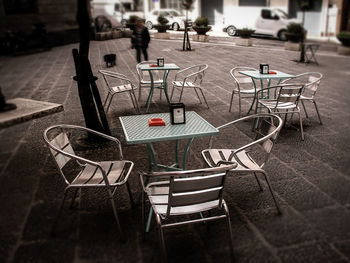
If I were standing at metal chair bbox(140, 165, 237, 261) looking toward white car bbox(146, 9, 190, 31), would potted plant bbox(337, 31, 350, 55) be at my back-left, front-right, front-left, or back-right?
front-right

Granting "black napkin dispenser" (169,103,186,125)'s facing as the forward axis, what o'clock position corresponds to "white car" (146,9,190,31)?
The white car is roughly at 6 o'clock from the black napkin dispenser.

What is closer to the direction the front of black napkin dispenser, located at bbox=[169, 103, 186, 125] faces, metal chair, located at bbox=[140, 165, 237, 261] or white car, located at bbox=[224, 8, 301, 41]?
the metal chair

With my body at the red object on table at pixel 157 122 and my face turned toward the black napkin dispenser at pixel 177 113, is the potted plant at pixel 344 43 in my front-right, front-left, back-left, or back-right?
front-left

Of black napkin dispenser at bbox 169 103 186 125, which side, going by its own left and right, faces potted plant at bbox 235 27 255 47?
back

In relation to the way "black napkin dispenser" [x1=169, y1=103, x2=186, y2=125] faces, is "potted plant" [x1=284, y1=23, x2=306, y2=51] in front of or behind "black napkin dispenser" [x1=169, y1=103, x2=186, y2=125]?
behind

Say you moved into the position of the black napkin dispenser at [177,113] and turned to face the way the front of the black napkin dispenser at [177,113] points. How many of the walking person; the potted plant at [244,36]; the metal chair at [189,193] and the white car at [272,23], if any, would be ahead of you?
1

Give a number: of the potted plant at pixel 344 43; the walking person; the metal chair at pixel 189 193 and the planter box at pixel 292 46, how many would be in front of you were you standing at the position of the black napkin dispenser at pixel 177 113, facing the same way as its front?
1

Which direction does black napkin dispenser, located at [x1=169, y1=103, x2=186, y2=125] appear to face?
toward the camera

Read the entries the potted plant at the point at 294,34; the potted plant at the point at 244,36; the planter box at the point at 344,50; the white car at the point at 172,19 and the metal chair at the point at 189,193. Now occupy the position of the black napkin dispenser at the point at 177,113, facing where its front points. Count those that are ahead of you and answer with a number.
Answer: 1

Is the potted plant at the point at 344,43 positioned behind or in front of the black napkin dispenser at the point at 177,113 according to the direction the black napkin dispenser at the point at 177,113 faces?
behind

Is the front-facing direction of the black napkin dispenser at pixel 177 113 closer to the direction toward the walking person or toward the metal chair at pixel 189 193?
the metal chair

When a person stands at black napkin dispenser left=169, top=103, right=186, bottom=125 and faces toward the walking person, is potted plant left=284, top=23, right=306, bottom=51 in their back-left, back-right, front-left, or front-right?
front-right

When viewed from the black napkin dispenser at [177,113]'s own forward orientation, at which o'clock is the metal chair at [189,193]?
The metal chair is roughly at 12 o'clock from the black napkin dispenser.

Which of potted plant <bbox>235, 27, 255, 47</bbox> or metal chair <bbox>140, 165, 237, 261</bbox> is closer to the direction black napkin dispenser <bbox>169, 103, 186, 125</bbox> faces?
the metal chair
